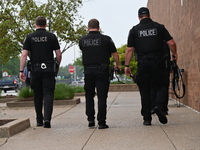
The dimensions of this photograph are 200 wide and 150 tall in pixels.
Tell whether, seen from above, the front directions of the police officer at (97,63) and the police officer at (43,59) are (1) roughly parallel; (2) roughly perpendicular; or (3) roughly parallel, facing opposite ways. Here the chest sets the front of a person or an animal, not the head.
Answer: roughly parallel

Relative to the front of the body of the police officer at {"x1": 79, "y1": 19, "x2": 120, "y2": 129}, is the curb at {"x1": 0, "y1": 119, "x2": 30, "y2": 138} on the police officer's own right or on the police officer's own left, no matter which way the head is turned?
on the police officer's own left

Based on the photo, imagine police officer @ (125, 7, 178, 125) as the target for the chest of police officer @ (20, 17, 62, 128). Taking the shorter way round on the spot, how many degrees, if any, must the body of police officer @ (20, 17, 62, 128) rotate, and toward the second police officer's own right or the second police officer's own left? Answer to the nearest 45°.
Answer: approximately 90° to the second police officer's own right

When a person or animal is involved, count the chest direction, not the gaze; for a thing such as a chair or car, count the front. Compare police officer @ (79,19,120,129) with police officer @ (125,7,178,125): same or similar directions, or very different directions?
same or similar directions

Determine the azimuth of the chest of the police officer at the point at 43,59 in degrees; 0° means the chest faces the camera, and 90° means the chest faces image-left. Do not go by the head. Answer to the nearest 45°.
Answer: approximately 180°

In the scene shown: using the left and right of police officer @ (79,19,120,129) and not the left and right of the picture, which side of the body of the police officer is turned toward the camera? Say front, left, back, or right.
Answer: back

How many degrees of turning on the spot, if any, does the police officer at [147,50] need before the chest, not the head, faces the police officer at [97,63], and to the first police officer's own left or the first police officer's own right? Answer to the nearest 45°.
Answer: approximately 90° to the first police officer's own left

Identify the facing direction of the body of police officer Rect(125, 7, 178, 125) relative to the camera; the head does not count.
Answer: away from the camera

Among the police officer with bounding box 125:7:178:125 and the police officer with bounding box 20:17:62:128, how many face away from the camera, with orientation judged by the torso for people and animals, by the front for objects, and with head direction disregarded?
2
